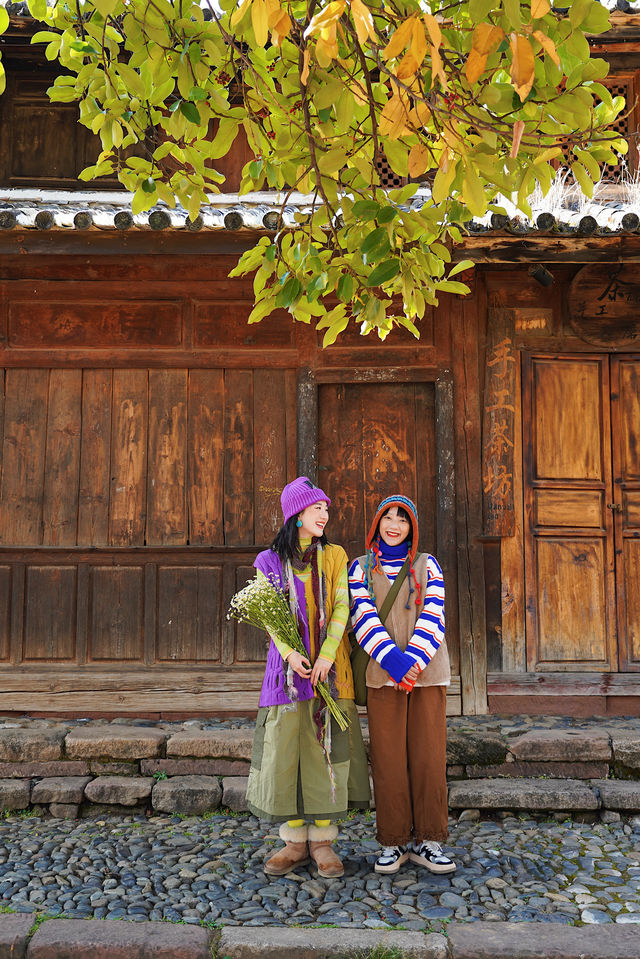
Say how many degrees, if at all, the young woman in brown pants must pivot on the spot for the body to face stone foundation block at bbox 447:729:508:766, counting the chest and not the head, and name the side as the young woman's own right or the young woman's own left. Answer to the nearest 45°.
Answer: approximately 180°

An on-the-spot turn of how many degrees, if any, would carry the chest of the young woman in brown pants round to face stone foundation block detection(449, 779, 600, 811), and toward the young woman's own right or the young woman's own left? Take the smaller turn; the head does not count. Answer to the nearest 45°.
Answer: approximately 135° to the young woman's own left

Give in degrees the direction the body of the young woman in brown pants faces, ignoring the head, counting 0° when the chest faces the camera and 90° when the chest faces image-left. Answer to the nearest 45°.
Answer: approximately 0°
